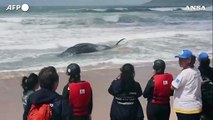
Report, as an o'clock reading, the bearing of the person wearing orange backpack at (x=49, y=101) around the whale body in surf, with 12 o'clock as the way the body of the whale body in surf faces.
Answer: The person wearing orange backpack is roughly at 9 o'clock from the whale body in surf.

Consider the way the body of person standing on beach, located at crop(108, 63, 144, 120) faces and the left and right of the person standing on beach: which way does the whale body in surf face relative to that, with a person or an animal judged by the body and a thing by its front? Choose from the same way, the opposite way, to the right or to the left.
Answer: to the left

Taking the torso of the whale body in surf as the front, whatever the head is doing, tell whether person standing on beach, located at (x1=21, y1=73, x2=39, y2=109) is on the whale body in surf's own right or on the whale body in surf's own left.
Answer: on the whale body in surf's own left

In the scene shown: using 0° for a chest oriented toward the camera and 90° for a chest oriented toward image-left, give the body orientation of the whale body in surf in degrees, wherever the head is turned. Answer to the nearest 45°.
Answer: approximately 90°

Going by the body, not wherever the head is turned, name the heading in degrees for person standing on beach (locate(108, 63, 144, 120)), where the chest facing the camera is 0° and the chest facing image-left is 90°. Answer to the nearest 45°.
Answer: approximately 180°

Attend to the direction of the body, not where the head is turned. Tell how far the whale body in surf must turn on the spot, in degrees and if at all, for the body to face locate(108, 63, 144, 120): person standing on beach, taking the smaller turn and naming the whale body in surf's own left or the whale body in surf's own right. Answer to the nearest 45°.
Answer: approximately 90° to the whale body in surf's own left

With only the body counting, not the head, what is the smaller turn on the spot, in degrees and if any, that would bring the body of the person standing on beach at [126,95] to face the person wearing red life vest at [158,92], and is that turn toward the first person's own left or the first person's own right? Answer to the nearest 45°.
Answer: approximately 45° to the first person's own right

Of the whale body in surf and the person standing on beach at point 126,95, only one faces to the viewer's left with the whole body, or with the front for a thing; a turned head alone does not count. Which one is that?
the whale body in surf

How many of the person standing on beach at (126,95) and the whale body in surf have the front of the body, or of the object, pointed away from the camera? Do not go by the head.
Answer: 1

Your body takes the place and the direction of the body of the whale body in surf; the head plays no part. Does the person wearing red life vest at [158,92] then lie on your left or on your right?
on your left

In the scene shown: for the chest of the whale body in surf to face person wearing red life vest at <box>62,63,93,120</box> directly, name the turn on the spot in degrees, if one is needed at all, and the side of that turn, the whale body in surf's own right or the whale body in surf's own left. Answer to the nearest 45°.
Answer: approximately 90° to the whale body in surf's own left
